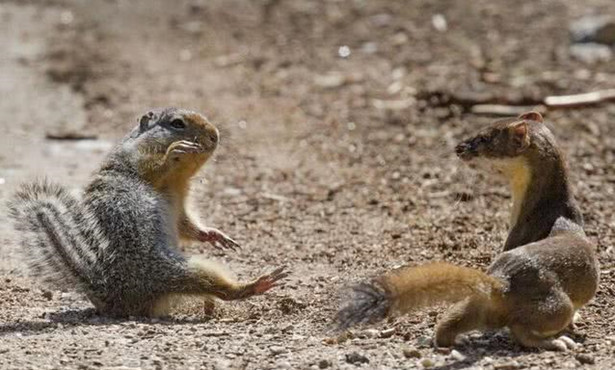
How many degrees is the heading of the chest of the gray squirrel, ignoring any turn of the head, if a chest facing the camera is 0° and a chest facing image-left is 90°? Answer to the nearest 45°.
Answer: approximately 270°

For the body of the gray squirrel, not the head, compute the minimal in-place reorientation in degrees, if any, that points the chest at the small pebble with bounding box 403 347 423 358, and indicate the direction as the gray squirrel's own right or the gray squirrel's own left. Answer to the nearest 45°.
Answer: approximately 45° to the gray squirrel's own right

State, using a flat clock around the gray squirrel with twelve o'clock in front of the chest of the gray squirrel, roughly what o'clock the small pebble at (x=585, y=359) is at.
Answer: The small pebble is roughly at 1 o'clock from the gray squirrel.

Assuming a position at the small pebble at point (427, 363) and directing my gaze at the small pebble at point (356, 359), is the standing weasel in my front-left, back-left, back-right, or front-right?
back-right

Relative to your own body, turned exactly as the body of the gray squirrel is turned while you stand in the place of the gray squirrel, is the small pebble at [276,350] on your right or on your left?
on your right
